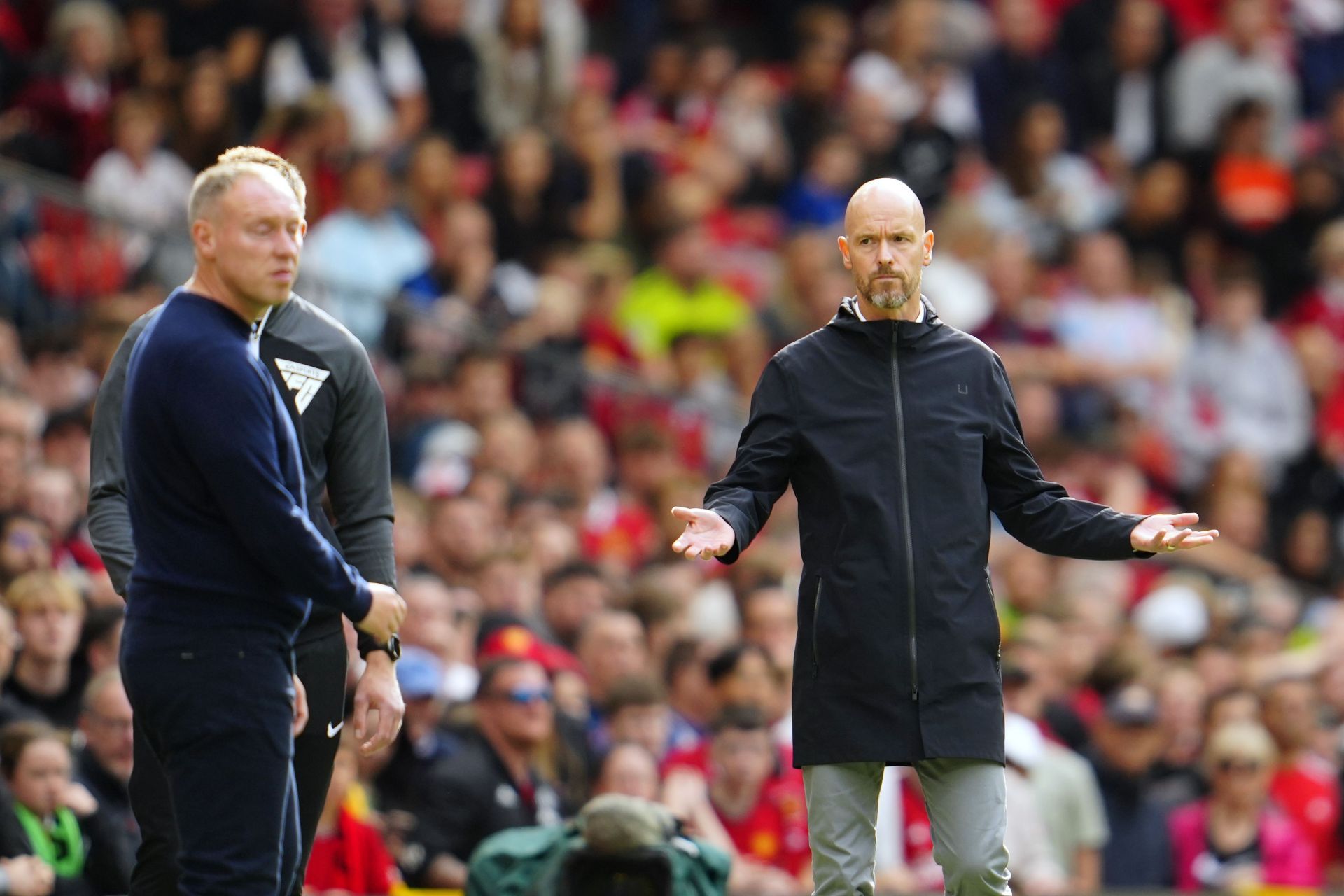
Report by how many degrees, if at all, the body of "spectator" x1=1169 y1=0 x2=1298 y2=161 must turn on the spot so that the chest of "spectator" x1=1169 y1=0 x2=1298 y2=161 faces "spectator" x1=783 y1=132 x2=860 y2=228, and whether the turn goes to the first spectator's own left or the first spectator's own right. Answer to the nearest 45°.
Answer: approximately 45° to the first spectator's own right

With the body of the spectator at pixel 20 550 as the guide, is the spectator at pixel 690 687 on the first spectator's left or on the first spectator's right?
on the first spectator's left

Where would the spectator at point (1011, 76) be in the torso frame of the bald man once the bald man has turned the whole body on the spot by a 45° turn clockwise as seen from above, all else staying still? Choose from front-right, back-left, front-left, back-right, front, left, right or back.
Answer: back-right

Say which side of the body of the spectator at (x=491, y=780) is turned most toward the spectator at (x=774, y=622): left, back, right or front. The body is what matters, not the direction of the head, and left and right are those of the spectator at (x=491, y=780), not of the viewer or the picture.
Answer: left
